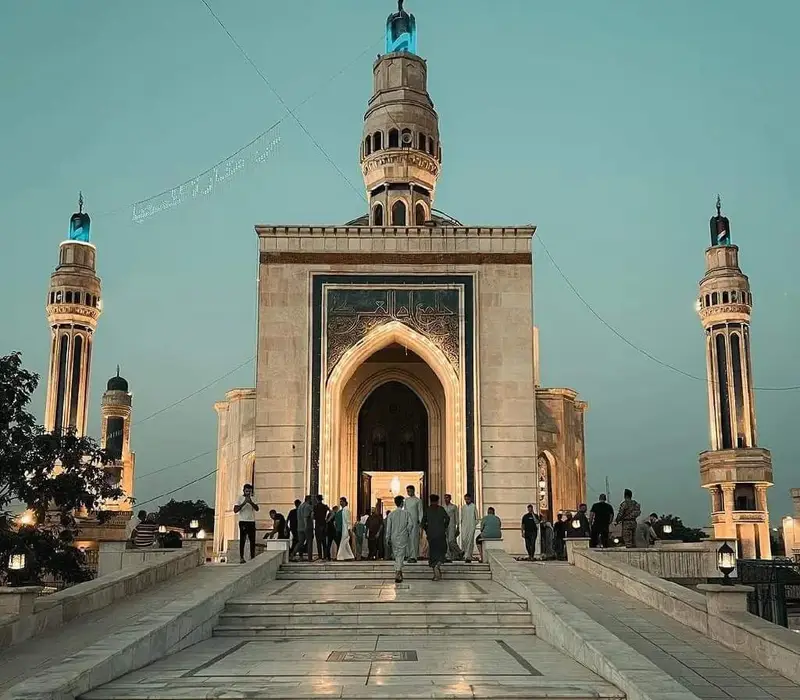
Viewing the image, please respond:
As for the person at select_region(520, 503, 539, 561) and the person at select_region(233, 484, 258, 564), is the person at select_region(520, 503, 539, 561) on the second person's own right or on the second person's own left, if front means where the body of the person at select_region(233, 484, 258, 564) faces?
on the second person's own left

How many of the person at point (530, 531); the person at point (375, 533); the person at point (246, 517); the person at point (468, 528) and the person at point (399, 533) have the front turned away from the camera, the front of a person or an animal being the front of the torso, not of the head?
2

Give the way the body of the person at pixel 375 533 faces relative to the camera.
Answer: away from the camera

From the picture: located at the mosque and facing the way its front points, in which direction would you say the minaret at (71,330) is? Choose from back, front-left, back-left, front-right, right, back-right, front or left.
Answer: back-right

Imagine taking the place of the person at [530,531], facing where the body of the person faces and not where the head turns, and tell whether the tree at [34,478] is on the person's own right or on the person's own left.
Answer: on the person's own right

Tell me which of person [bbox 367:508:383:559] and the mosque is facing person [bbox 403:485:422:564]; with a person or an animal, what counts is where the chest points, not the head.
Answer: the mosque

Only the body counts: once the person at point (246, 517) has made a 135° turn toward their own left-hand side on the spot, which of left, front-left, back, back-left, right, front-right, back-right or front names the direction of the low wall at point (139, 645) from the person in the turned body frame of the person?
back-right

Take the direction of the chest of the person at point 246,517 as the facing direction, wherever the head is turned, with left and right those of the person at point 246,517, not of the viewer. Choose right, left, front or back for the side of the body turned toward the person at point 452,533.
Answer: left
